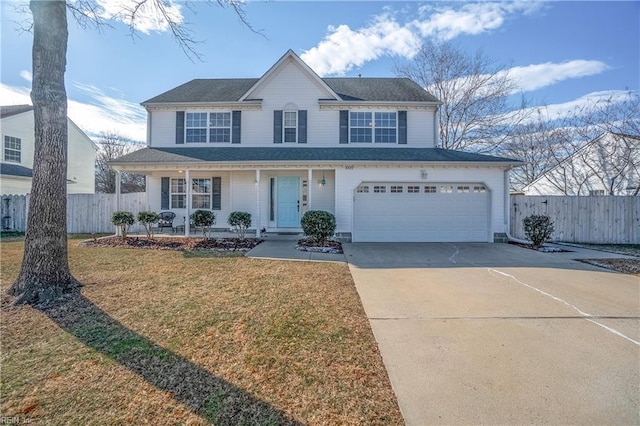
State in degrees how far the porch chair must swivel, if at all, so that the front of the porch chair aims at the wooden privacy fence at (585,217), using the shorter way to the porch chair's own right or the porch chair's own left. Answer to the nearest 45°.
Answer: approximately 45° to the porch chair's own left

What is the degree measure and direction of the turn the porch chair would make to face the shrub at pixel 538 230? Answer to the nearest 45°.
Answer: approximately 45° to its left

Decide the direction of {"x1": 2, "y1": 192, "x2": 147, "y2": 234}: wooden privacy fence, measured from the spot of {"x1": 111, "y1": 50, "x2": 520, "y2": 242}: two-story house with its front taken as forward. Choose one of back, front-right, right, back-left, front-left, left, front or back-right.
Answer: right

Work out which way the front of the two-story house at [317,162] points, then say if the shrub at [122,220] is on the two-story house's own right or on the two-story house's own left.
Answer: on the two-story house's own right

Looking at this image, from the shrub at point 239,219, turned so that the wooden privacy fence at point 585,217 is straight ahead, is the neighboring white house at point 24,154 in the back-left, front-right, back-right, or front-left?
back-left

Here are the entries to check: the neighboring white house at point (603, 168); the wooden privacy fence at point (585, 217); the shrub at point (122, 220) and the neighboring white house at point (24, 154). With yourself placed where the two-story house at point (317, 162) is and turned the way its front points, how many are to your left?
2

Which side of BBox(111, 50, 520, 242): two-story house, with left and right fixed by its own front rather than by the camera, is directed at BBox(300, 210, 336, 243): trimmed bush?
front

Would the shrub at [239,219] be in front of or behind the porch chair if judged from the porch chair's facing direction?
in front

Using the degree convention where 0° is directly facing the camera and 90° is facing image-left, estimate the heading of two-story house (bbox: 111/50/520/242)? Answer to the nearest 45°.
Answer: approximately 0°

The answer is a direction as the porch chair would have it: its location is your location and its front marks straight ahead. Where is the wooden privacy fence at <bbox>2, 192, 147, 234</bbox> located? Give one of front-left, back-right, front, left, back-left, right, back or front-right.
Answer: back-right
